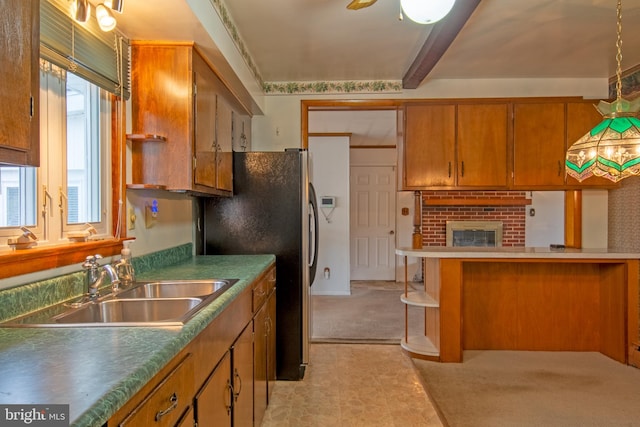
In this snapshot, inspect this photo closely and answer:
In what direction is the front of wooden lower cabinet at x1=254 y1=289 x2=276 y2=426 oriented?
to the viewer's right

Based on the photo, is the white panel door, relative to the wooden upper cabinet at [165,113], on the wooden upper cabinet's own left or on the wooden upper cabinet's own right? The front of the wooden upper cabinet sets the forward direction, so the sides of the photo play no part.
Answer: on the wooden upper cabinet's own left

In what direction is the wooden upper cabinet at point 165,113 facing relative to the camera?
to the viewer's right

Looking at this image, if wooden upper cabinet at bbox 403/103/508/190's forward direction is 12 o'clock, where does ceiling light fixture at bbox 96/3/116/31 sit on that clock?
The ceiling light fixture is roughly at 1 o'clock from the wooden upper cabinet.

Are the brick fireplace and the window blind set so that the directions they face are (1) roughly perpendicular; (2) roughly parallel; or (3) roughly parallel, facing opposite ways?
roughly perpendicular

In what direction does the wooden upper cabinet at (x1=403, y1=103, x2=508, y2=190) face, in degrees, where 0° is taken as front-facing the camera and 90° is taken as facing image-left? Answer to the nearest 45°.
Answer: approximately 0°
